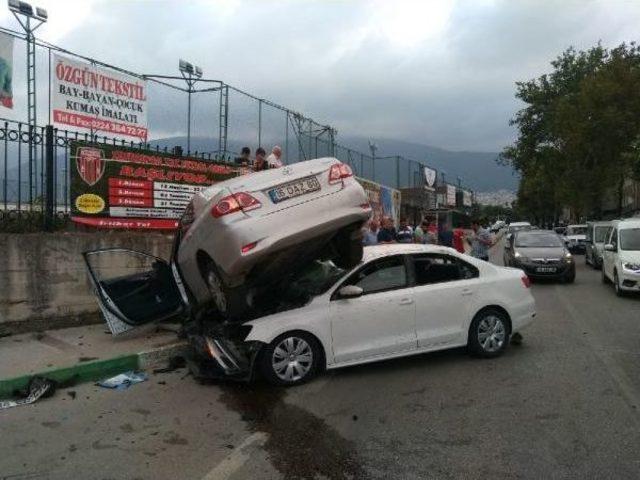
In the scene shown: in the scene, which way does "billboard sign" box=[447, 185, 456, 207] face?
toward the camera

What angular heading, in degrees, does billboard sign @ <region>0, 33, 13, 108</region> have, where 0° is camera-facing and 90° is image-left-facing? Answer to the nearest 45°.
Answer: approximately 315°

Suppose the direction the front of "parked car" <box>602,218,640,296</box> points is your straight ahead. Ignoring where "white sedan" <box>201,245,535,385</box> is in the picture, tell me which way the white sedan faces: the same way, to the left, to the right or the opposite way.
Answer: to the right

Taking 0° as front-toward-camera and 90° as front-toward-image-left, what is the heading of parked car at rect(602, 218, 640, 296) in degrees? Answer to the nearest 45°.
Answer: approximately 315°

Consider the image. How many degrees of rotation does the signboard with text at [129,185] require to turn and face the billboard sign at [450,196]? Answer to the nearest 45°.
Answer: approximately 90° to its left

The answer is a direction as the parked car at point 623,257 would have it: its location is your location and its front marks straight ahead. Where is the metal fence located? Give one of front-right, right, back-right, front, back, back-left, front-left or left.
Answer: right

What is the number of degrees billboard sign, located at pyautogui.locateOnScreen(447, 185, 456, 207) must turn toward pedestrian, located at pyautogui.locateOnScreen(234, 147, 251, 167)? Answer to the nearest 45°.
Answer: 0° — it already faces them

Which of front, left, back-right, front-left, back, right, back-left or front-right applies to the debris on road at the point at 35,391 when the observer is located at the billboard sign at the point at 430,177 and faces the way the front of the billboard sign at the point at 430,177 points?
front

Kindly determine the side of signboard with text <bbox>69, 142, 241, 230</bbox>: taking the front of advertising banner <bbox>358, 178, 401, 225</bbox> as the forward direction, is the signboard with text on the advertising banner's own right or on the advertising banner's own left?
on the advertising banner's own right

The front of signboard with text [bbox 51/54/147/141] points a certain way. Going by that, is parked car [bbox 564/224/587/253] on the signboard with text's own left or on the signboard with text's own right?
on the signboard with text's own left

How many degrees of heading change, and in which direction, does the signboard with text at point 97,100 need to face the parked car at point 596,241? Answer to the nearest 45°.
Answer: approximately 45° to its left

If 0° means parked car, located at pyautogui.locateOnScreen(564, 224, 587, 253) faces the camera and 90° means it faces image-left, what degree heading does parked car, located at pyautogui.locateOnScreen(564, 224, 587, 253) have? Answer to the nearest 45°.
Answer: approximately 0°

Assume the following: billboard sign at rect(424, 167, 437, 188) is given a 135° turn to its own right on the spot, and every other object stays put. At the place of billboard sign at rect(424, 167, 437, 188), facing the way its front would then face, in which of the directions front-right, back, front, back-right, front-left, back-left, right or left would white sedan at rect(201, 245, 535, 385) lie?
back-left

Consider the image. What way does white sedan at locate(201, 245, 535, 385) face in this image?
to the viewer's left
